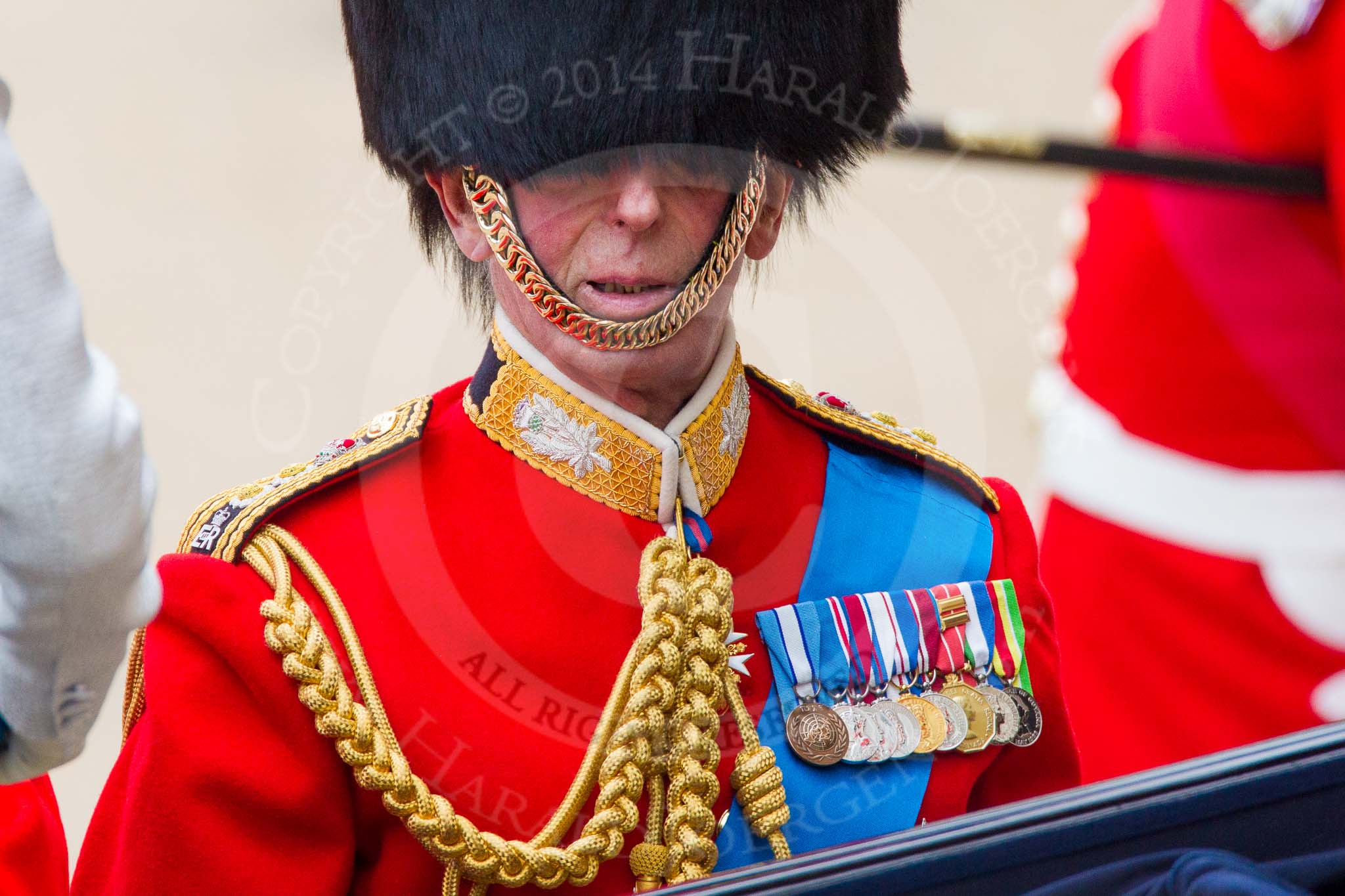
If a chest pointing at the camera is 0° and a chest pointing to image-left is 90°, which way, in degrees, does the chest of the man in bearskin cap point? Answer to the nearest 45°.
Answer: approximately 315°

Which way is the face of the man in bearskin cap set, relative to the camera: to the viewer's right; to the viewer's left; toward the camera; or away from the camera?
toward the camera
